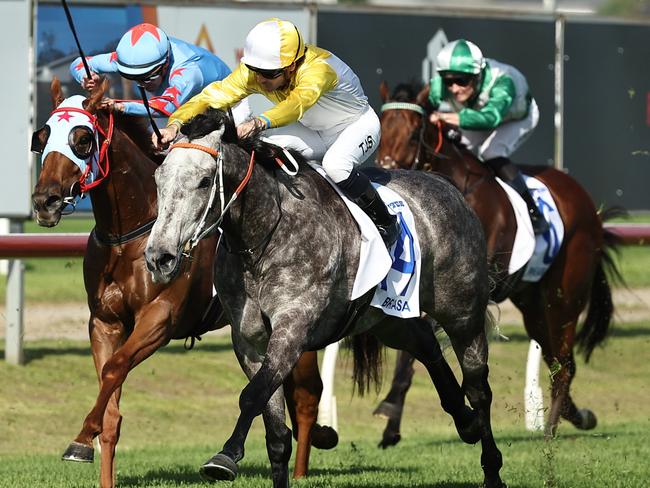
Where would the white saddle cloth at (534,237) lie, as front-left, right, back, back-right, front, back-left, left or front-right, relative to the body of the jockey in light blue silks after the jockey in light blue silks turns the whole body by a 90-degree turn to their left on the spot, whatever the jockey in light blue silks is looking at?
left

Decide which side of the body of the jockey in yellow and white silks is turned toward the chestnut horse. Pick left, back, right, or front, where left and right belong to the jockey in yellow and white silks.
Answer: right

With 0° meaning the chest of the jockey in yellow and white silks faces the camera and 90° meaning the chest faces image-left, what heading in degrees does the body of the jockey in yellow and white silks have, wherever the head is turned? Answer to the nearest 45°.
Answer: approximately 45°

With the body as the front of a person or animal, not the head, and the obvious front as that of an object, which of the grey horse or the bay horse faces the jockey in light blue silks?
the bay horse

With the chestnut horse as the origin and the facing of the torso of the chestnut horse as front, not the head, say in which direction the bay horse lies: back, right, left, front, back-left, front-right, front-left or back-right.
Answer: back

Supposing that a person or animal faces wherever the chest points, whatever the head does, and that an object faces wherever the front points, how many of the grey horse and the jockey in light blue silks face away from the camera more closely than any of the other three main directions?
0

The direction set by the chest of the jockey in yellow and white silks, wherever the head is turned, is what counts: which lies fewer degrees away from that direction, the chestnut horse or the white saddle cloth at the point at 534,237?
the chestnut horse

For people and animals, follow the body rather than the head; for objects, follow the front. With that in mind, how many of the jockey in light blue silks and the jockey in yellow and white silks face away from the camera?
0

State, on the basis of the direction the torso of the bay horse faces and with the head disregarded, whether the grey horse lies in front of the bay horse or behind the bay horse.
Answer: in front

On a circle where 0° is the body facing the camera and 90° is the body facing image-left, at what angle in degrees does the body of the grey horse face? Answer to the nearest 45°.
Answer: approximately 45°

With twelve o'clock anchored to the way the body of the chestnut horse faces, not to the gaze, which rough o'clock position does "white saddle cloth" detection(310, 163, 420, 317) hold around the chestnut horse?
The white saddle cloth is roughly at 8 o'clock from the chestnut horse.
